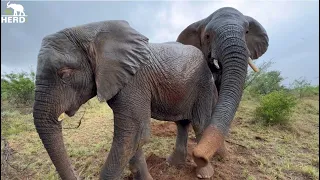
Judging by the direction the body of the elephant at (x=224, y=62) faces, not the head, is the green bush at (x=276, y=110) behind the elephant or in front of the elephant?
behind

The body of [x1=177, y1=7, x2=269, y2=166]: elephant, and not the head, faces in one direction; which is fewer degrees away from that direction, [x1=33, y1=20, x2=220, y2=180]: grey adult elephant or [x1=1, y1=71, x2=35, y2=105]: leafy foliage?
the grey adult elephant

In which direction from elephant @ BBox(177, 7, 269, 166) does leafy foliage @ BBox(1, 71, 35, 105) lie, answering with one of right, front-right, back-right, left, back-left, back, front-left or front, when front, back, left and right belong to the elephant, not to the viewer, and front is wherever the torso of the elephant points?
back-right

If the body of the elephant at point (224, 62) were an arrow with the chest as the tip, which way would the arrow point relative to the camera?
toward the camera

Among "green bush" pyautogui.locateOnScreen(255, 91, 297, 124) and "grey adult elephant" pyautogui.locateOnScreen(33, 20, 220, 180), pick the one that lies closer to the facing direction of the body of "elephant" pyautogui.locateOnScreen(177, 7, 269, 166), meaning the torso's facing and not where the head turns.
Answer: the grey adult elephant

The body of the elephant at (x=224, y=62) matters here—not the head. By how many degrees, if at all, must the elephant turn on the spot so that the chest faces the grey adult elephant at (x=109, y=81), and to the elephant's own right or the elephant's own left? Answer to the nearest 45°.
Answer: approximately 45° to the elephant's own right

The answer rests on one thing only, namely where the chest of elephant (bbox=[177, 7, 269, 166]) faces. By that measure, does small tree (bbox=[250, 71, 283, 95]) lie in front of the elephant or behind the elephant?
behind
